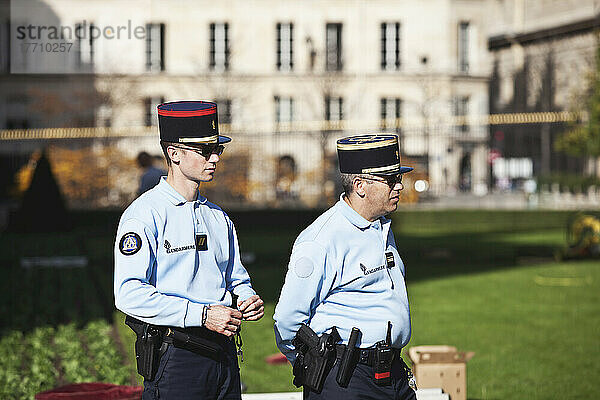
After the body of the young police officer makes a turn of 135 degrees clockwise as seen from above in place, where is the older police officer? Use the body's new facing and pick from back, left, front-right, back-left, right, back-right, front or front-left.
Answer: back

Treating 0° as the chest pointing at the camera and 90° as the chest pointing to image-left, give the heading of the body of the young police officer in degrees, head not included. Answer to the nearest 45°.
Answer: approximately 315°

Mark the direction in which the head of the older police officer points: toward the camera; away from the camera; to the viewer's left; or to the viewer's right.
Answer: to the viewer's right
